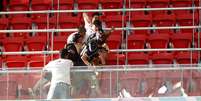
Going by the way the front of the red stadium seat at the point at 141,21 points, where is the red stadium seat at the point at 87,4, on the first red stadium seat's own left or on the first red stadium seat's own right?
on the first red stadium seat's own right

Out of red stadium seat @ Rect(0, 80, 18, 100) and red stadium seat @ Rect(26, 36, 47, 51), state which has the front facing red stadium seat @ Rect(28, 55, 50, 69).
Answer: red stadium seat @ Rect(26, 36, 47, 51)

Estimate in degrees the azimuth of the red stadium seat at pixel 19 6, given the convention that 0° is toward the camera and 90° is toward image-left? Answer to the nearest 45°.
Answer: approximately 0°

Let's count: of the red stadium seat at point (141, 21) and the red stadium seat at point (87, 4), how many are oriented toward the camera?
2
